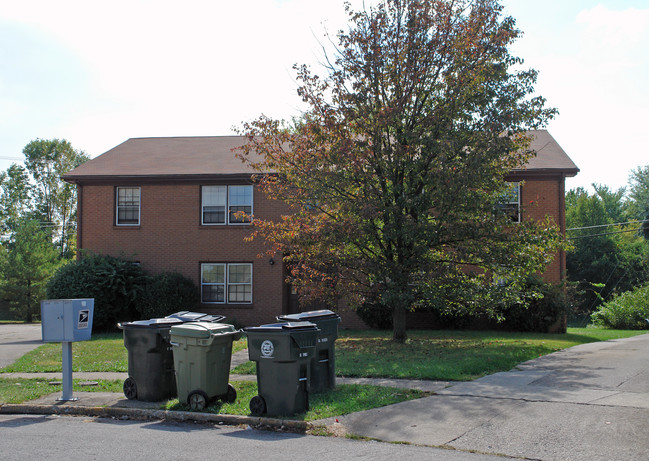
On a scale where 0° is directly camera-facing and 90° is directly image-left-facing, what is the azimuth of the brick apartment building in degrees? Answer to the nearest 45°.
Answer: approximately 0°

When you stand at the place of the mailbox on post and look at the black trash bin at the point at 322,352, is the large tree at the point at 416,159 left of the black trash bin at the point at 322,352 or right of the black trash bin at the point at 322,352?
left

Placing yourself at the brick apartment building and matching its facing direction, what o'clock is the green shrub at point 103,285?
The green shrub is roughly at 2 o'clock from the brick apartment building.

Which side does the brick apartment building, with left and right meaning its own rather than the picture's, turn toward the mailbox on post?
front

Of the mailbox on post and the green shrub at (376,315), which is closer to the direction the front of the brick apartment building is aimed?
the mailbox on post

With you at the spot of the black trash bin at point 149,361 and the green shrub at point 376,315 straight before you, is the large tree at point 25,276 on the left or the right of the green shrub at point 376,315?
left

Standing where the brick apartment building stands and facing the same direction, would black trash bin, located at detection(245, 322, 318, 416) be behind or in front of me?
in front

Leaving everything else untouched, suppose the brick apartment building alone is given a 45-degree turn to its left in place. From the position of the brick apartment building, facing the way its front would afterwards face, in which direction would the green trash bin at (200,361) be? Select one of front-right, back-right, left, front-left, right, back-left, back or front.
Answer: front-right

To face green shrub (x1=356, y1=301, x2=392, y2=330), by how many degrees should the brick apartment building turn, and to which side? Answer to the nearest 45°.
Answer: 0° — it already faces it

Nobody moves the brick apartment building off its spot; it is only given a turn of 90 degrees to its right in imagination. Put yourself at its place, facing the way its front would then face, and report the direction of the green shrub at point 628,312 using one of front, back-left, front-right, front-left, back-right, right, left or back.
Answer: back

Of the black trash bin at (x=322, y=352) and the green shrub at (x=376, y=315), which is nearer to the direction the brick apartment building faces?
the black trash bin
